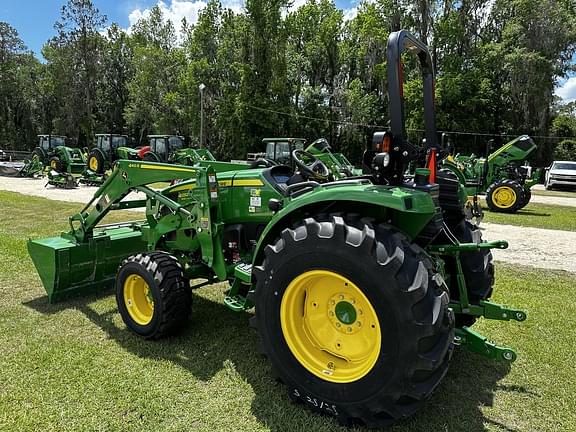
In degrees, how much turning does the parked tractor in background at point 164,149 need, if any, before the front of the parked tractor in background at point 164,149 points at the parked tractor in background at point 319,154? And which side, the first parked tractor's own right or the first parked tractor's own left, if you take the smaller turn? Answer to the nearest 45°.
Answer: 0° — it already faces it

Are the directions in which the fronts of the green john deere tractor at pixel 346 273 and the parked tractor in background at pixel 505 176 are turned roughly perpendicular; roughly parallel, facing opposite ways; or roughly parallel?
roughly parallel, facing opposite ways

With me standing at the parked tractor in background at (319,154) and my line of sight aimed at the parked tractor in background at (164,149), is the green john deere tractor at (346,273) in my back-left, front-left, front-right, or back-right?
back-left

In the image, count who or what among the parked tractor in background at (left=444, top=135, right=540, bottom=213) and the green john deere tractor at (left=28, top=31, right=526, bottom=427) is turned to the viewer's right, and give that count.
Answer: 1

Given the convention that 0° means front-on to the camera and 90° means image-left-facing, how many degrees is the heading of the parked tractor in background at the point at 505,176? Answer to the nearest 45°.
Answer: approximately 270°

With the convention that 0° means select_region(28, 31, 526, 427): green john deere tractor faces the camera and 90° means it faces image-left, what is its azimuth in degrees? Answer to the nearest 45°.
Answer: approximately 135°

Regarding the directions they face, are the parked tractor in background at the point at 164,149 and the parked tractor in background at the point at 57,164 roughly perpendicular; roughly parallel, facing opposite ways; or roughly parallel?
roughly parallel

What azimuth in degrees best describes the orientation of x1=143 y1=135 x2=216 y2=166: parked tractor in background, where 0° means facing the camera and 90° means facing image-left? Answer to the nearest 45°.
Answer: approximately 315°
